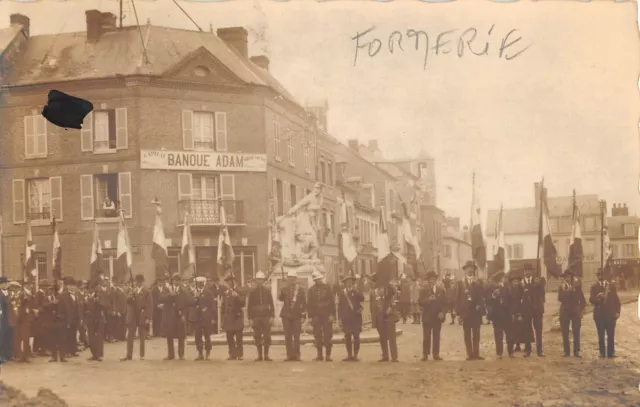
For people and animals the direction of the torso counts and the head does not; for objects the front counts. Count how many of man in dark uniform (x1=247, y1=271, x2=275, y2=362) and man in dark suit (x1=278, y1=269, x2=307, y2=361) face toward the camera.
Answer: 2

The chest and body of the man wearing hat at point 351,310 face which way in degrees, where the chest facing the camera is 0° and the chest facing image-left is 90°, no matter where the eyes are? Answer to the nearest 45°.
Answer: approximately 0°
